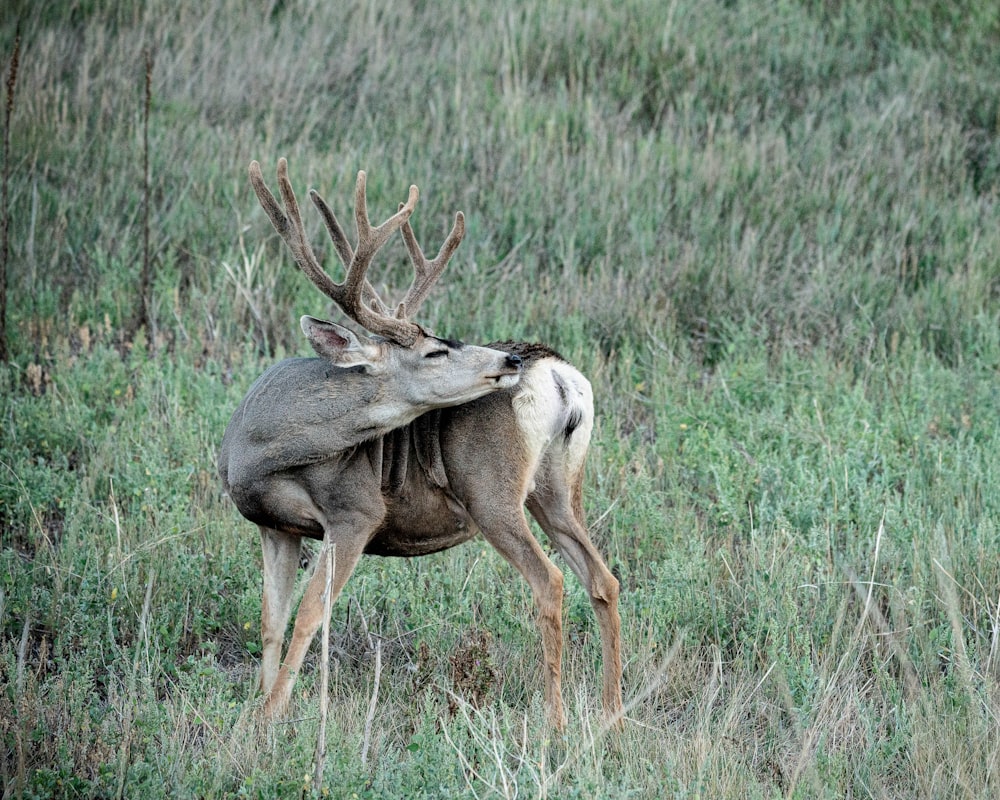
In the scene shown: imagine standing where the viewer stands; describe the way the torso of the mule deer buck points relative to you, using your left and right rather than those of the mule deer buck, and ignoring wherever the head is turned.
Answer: facing away from the viewer and to the left of the viewer
